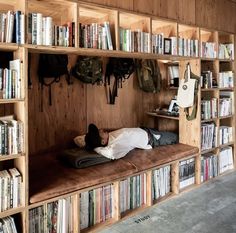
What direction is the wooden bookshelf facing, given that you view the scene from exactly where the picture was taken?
facing the viewer and to the right of the viewer
